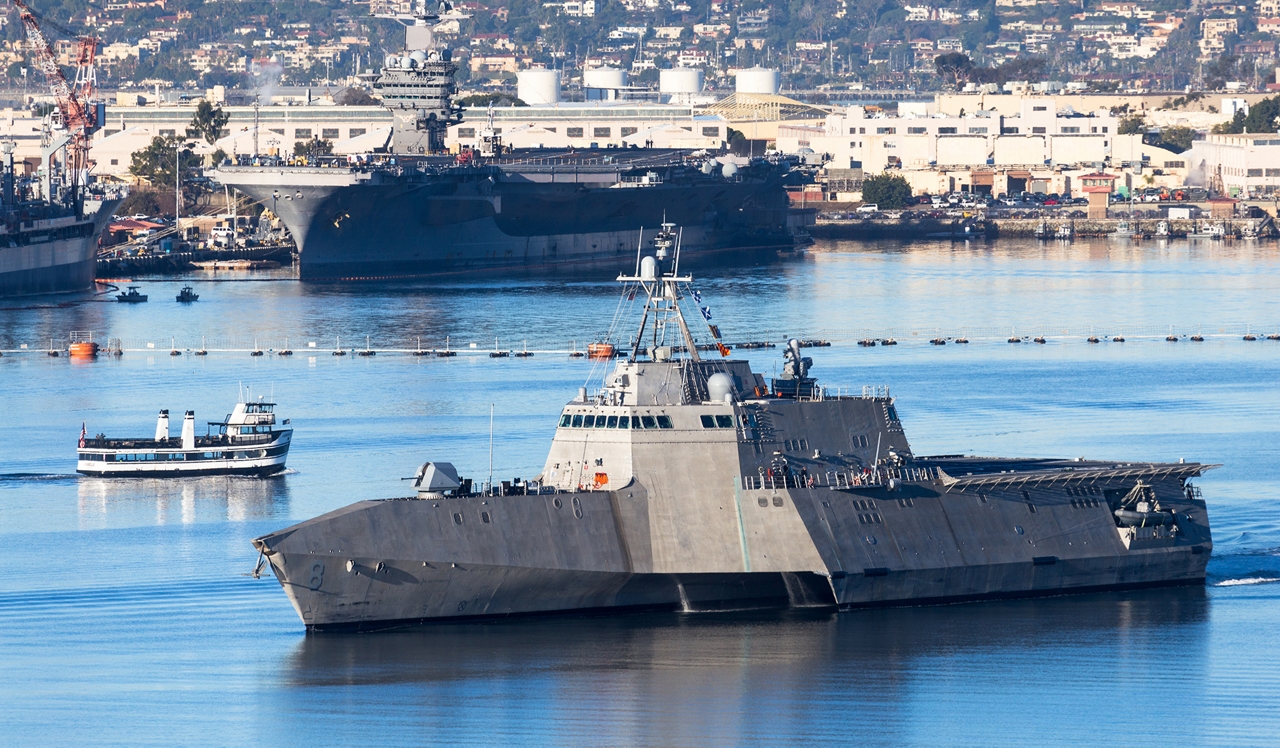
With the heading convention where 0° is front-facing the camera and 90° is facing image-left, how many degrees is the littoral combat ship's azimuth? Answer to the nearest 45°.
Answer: approximately 45°
